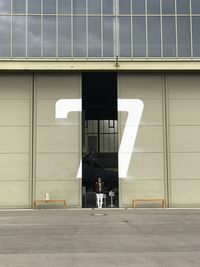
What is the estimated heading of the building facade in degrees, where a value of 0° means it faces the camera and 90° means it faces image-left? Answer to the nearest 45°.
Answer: approximately 0°
